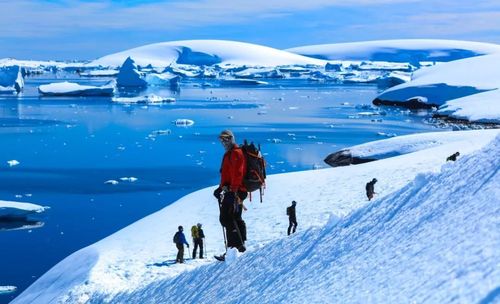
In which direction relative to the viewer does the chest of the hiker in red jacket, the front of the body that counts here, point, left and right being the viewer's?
facing the viewer and to the left of the viewer

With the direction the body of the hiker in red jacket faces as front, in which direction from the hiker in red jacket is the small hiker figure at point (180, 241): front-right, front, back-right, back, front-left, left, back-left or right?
back-right

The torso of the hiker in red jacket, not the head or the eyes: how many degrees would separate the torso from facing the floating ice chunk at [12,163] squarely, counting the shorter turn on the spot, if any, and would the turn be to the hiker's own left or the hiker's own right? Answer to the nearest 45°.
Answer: approximately 90° to the hiker's own right

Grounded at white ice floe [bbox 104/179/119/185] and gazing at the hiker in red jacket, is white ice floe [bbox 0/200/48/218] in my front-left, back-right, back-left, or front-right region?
front-right

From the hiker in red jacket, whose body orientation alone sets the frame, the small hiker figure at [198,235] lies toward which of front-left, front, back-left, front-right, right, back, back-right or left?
back-right

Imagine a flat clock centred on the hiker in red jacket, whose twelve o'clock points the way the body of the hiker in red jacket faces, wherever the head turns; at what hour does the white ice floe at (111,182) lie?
The white ice floe is roughly at 4 o'clock from the hiker in red jacket.

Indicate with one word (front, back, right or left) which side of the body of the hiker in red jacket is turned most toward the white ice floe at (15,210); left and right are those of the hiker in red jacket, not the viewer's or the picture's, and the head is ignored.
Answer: right

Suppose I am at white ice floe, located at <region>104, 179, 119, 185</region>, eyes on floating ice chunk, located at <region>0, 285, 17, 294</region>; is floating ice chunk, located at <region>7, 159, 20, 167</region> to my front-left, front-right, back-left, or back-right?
back-right

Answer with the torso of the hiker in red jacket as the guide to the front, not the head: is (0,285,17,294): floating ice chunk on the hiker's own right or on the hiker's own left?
on the hiker's own right

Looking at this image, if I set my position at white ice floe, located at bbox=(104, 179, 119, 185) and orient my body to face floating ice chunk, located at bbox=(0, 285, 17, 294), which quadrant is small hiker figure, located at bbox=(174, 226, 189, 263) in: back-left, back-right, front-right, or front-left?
front-left
